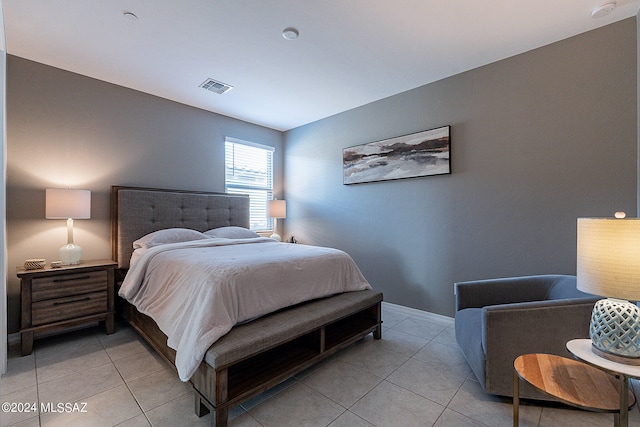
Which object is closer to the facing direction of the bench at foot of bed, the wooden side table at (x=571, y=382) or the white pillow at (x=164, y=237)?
the wooden side table

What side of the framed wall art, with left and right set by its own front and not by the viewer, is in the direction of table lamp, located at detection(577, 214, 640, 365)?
left

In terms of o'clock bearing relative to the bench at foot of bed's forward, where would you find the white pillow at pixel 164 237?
The white pillow is roughly at 6 o'clock from the bench at foot of bed.

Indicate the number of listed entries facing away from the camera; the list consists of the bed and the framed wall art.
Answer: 0

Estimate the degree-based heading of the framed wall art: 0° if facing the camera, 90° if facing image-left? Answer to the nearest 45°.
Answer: approximately 45°

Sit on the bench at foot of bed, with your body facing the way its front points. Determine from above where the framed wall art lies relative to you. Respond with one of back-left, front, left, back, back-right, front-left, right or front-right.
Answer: left

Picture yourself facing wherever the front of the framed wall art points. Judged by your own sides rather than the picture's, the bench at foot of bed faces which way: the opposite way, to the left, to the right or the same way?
to the left

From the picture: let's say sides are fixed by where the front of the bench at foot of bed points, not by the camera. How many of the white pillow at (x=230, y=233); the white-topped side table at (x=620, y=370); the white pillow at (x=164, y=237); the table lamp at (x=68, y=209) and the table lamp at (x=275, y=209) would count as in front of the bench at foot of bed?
1

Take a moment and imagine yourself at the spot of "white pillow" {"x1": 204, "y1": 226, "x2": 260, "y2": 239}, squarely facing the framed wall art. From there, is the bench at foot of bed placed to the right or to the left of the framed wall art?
right

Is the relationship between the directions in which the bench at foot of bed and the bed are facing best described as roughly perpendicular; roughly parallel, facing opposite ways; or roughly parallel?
roughly parallel

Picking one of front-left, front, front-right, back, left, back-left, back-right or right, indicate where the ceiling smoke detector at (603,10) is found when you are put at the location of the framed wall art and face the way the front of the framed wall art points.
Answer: left

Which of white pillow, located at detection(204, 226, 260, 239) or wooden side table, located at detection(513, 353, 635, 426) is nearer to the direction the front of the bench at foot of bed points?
the wooden side table

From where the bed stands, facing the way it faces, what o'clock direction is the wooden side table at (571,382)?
The wooden side table is roughly at 12 o'clock from the bed.

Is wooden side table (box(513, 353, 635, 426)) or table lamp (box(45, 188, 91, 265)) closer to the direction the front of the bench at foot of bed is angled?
the wooden side table

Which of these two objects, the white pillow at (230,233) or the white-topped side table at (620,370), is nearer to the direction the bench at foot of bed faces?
the white-topped side table
